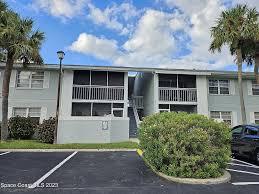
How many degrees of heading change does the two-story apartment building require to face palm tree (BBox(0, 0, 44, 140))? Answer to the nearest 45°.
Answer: approximately 45° to its right

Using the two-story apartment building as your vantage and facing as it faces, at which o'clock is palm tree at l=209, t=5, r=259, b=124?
The palm tree is roughly at 10 o'clock from the two-story apartment building.

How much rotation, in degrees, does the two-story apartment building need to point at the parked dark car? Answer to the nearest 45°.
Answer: approximately 45° to its left

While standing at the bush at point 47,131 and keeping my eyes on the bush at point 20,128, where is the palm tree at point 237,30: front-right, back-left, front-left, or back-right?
back-right

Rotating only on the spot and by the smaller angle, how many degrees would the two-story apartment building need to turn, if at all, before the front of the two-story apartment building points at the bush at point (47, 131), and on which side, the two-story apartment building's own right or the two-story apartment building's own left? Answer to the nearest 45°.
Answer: approximately 45° to the two-story apartment building's own right

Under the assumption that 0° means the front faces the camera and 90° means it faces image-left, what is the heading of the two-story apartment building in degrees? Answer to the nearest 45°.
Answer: approximately 0°
